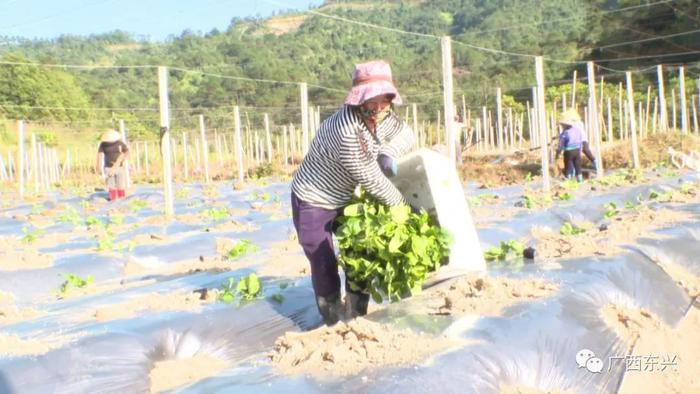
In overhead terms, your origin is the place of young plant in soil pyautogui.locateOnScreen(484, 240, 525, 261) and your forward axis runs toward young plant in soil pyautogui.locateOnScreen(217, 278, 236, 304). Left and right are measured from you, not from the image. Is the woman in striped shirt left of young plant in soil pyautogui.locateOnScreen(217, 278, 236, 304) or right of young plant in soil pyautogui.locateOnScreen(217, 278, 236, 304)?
left

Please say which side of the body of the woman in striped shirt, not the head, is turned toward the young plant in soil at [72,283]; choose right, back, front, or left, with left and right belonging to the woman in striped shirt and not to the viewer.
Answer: back

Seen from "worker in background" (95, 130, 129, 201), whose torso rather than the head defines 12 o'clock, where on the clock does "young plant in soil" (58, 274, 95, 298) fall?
The young plant in soil is roughly at 12 o'clock from the worker in background.

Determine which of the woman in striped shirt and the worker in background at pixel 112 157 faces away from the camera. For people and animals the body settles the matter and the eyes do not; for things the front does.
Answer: the worker in background

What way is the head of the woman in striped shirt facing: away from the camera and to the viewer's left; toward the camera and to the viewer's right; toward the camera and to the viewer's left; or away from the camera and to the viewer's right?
toward the camera and to the viewer's right

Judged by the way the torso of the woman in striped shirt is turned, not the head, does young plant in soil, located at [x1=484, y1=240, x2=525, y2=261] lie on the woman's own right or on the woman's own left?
on the woman's own left

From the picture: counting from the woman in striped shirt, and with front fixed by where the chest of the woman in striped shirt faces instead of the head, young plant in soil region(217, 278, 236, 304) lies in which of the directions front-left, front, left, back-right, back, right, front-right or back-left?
back
